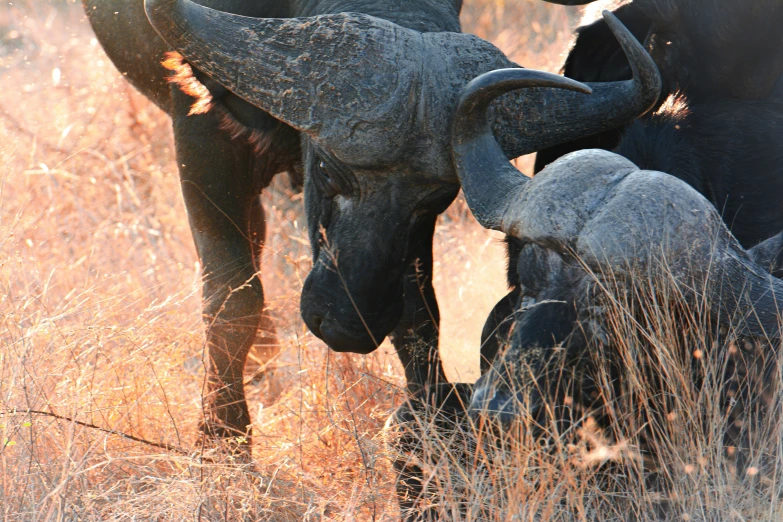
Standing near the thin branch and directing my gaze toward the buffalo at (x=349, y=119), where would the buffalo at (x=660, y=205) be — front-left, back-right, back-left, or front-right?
front-right

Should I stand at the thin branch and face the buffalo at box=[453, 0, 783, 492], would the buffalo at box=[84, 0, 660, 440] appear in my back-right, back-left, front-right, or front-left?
front-left

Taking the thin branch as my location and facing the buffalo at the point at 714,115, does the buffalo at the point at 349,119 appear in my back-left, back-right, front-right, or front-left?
front-left

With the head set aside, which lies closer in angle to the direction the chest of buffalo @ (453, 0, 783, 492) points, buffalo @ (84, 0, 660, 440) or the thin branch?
the thin branch

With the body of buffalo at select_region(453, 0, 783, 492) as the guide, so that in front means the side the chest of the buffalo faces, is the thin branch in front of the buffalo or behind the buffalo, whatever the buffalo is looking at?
in front

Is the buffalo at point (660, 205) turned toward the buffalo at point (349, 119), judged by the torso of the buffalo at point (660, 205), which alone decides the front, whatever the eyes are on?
no
